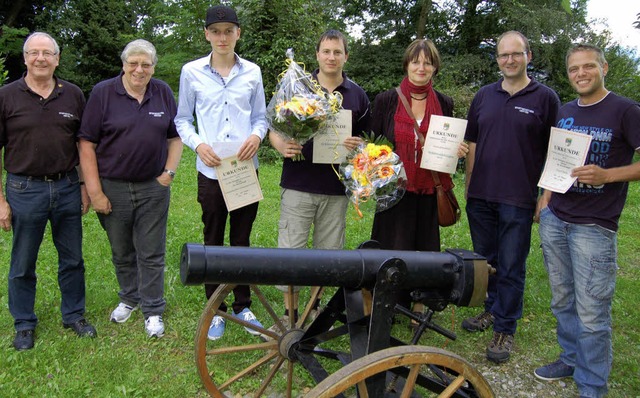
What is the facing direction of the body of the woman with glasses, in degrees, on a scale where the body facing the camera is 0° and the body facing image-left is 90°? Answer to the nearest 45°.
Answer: approximately 0°

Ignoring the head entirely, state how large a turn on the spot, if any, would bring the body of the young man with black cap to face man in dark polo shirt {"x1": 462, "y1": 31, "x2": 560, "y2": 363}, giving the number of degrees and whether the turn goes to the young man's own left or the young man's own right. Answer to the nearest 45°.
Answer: approximately 90° to the young man's own left

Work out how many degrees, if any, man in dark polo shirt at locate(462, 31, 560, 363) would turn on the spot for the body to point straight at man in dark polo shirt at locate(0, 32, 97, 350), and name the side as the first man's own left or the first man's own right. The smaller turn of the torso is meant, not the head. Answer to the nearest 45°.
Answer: approximately 45° to the first man's own right

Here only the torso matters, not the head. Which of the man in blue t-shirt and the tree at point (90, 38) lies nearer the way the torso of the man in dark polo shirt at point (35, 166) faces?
the man in blue t-shirt

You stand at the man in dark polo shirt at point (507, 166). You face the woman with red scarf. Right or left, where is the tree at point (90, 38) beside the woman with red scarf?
right

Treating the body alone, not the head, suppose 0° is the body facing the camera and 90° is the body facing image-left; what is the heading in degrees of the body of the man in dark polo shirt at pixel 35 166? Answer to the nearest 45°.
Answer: approximately 0°

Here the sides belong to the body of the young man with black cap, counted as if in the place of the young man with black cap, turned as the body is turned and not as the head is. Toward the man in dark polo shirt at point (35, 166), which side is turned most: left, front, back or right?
right
